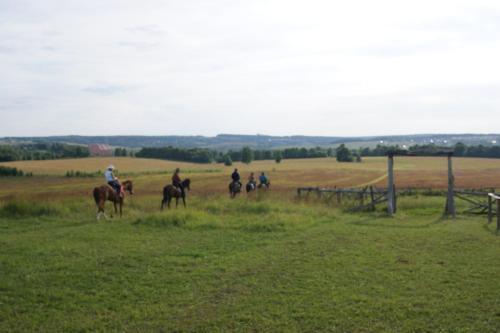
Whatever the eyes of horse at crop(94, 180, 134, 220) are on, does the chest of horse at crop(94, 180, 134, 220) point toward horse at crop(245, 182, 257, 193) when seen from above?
yes

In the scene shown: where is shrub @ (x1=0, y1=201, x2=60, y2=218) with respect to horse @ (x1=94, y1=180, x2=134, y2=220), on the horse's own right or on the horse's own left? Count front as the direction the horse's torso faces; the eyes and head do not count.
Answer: on the horse's own left

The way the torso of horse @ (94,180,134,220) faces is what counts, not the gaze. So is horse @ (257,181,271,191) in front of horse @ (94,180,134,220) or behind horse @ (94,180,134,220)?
in front

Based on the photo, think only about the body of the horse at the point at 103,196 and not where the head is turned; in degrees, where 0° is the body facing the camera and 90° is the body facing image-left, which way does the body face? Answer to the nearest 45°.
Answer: approximately 225°
